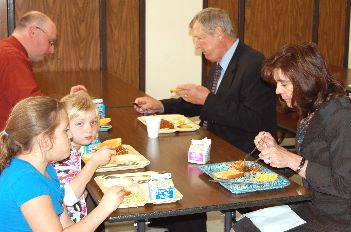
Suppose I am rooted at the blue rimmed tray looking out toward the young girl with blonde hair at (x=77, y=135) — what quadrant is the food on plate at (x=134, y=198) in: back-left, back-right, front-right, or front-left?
front-left

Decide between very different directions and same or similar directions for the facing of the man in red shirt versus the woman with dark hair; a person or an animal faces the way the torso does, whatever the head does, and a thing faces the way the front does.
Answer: very different directions

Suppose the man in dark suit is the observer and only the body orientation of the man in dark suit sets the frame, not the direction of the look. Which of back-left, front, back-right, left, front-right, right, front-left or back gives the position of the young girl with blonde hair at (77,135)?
front-left

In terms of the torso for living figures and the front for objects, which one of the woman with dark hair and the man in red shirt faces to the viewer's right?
the man in red shirt

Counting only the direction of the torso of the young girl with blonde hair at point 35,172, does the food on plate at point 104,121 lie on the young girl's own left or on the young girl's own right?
on the young girl's own left

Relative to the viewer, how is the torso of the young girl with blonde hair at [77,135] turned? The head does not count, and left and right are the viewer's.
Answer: facing the viewer and to the right of the viewer

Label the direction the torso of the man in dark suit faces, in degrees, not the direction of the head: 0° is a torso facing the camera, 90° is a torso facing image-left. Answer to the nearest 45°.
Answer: approximately 90°

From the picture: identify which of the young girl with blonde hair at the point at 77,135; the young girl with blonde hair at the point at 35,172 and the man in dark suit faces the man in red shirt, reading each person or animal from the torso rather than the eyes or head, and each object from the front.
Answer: the man in dark suit

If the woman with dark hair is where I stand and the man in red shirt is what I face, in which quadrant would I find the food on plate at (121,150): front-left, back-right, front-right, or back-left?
front-left

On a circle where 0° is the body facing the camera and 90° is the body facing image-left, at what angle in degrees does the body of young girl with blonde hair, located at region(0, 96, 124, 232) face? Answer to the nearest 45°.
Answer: approximately 270°

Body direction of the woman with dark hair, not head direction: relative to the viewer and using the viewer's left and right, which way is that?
facing to the left of the viewer

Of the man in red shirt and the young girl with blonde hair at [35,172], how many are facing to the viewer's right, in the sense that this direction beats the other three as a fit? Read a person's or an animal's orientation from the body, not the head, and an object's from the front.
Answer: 2

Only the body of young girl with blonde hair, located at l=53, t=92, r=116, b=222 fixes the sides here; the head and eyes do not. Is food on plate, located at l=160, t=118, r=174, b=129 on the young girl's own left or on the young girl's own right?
on the young girl's own left

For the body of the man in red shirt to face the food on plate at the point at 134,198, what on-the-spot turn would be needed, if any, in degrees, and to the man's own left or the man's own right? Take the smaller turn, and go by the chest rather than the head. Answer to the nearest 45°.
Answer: approximately 90° to the man's own right

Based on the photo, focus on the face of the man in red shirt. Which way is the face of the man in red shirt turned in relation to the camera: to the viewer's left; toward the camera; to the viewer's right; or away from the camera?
to the viewer's right

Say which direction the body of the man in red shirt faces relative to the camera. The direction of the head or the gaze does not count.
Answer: to the viewer's right
